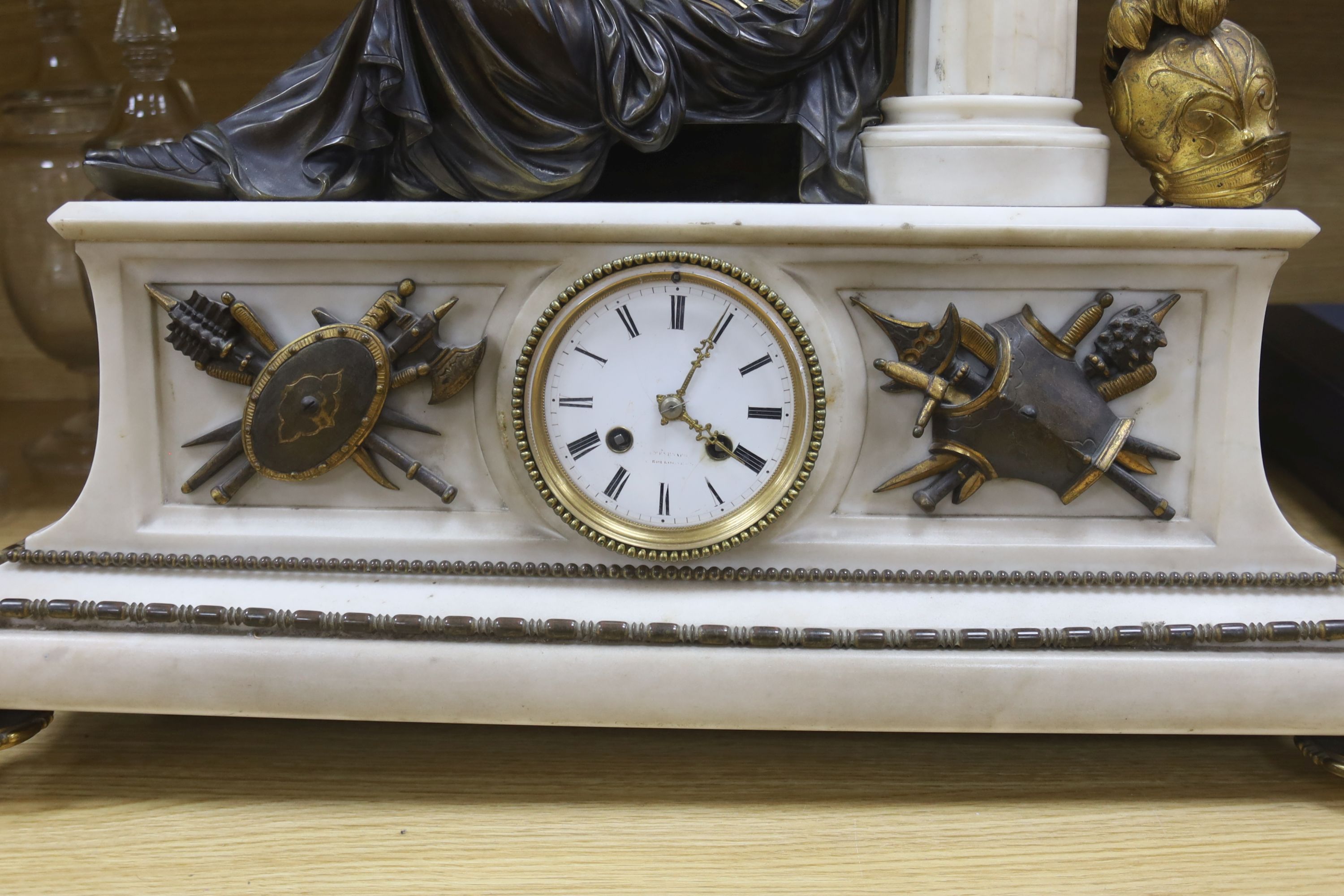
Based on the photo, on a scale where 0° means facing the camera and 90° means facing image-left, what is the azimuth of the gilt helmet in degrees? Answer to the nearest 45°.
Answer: approximately 315°

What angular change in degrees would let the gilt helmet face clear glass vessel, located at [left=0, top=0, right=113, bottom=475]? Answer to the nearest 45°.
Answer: approximately 135° to its right

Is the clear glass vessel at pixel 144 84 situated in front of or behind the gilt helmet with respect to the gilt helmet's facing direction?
behind
